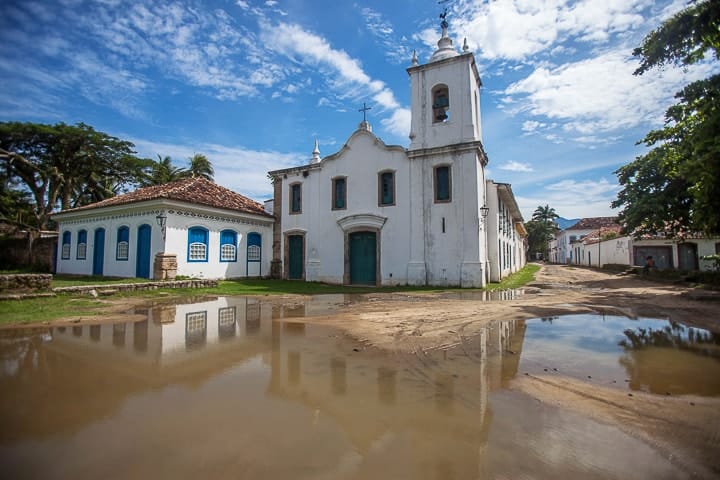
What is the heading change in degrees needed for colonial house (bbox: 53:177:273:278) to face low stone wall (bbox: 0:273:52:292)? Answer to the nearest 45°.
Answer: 0° — it already faces it

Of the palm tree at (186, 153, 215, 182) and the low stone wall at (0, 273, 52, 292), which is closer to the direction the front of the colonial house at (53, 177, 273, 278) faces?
the low stone wall

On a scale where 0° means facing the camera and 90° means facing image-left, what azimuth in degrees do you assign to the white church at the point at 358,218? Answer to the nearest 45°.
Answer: approximately 0°

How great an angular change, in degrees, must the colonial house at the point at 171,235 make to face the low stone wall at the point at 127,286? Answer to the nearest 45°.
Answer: approximately 45° to its left

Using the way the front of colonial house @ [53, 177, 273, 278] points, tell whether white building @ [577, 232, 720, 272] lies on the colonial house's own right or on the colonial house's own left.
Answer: on the colonial house's own left
